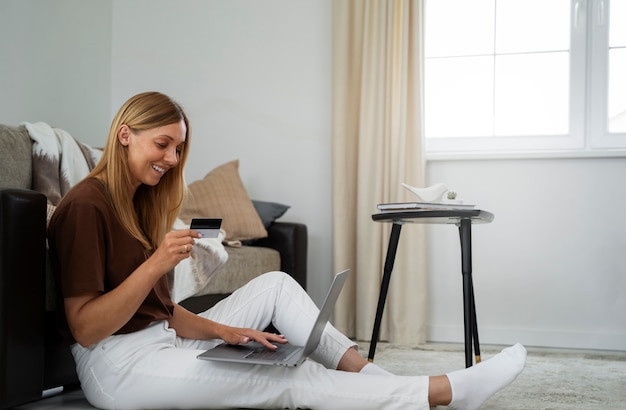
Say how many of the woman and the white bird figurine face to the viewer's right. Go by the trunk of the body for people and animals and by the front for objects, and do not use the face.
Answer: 2

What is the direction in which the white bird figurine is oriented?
to the viewer's right

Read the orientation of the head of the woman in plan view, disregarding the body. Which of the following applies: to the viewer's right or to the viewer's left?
to the viewer's right

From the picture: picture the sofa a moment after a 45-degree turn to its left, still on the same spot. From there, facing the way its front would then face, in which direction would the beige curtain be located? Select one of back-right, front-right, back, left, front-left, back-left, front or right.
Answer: front-left

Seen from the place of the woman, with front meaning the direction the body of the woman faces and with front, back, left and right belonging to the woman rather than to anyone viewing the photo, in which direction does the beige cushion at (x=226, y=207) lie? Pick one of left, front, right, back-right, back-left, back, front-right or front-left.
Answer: left

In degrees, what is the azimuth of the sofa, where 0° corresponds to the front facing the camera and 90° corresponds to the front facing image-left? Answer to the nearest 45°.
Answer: approximately 315°

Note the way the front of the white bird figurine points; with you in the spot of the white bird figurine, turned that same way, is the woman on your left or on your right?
on your right

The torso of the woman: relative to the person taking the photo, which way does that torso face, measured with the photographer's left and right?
facing to the right of the viewer

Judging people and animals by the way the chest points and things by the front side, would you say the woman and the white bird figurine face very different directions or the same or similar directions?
same or similar directions
